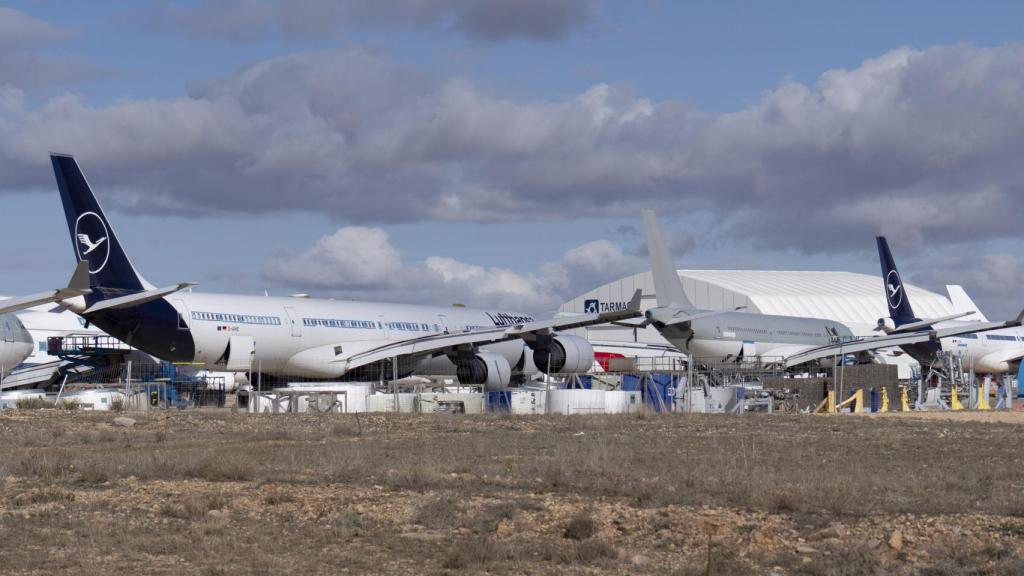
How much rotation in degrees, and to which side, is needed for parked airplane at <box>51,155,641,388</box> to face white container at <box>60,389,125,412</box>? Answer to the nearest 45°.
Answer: approximately 180°

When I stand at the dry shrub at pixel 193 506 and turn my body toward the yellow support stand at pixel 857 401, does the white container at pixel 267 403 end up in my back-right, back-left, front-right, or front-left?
front-left

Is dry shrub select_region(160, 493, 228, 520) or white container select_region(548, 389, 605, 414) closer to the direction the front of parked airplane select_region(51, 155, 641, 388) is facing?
the white container

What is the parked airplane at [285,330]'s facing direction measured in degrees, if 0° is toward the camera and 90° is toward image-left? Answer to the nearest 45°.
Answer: approximately 225°

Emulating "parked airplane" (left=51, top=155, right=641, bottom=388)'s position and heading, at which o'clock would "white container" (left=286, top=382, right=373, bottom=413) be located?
The white container is roughly at 4 o'clock from the parked airplane.

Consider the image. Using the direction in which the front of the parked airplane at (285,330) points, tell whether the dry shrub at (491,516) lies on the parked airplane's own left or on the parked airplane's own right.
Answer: on the parked airplane's own right

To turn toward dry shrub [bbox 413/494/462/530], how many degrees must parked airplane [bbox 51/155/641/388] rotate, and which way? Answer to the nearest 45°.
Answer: approximately 135° to its right

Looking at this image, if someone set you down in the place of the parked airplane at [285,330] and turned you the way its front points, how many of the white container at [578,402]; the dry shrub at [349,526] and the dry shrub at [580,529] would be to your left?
0

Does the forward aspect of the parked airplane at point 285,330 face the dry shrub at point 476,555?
no

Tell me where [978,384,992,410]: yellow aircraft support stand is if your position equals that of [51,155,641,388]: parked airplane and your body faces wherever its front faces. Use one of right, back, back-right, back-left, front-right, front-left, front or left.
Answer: front-right

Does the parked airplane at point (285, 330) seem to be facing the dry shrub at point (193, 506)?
no

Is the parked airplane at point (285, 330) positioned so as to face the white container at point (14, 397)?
no

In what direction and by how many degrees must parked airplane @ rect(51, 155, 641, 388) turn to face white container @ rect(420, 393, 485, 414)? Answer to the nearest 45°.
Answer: approximately 90° to its right

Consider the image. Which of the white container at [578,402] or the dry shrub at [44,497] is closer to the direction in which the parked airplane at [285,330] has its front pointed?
the white container

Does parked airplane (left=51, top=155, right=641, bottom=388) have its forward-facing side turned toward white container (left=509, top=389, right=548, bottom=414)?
no

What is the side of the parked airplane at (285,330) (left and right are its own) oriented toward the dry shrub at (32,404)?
back
